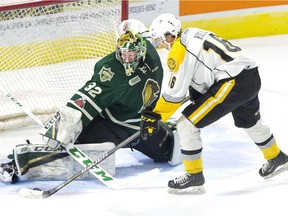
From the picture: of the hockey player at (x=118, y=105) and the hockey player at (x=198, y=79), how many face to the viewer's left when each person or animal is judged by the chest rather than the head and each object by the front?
1

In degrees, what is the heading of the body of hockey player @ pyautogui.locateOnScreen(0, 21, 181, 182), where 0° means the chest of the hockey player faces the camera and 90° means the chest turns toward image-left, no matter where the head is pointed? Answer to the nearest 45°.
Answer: approximately 315°

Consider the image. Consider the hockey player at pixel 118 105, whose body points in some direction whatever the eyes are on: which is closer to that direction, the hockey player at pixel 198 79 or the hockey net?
the hockey player

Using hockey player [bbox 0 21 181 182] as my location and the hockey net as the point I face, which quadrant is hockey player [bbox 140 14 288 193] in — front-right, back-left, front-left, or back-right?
back-right

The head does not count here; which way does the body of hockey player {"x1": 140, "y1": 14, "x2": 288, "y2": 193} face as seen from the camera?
to the viewer's left
